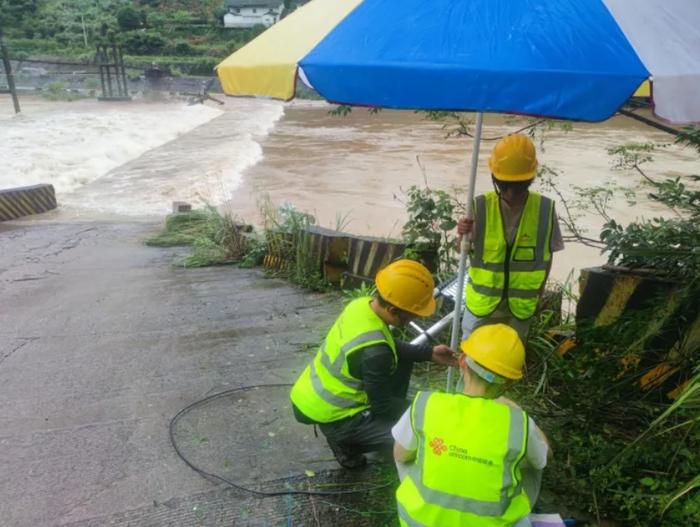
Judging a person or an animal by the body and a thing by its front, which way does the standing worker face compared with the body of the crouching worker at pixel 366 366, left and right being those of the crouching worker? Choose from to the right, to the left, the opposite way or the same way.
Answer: to the right

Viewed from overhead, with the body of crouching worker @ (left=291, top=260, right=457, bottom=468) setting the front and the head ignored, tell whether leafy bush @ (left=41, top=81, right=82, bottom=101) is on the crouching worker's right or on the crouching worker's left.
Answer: on the crouching worker's left

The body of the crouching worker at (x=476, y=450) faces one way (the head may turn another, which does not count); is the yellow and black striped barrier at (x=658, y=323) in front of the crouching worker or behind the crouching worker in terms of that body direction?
in front

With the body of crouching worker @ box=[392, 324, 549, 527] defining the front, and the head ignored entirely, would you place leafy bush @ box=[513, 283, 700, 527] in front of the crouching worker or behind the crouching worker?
in front

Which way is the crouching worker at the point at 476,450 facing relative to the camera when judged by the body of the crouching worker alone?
away from the camera

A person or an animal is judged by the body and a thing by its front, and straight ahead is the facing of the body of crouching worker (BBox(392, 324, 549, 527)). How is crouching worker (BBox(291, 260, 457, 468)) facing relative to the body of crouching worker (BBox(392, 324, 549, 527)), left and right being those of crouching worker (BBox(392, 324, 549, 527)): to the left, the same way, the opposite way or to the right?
to the right

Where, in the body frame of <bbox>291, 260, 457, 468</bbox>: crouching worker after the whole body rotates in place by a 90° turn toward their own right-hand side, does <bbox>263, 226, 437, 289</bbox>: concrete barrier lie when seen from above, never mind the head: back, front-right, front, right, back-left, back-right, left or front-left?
back

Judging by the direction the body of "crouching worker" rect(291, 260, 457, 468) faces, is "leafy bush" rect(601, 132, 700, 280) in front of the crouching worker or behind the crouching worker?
in front

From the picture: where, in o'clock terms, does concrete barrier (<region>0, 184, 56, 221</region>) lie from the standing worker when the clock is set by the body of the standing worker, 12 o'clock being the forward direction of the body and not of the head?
The concrete barrier is roughly at 4 o'clock from the standing worker.

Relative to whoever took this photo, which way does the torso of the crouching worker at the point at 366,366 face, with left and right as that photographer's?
facing to the right of the viewer

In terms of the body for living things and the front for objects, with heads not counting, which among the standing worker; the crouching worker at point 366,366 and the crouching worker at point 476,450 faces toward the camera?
the standing worker

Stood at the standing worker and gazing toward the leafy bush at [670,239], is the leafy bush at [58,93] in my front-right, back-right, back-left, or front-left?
back-left

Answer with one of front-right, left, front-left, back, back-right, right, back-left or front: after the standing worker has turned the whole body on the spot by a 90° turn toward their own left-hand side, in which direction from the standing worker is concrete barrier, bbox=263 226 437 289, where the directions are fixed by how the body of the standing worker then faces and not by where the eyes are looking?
back-left

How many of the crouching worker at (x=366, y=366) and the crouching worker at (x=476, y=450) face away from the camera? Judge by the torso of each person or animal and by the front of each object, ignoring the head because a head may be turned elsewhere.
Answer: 1

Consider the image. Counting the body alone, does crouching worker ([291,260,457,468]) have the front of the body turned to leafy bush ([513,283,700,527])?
yes

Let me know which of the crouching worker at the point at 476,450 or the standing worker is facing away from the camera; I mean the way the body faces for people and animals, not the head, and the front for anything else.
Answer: the crouching worker

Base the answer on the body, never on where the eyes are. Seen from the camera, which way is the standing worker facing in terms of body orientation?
toward the camera
